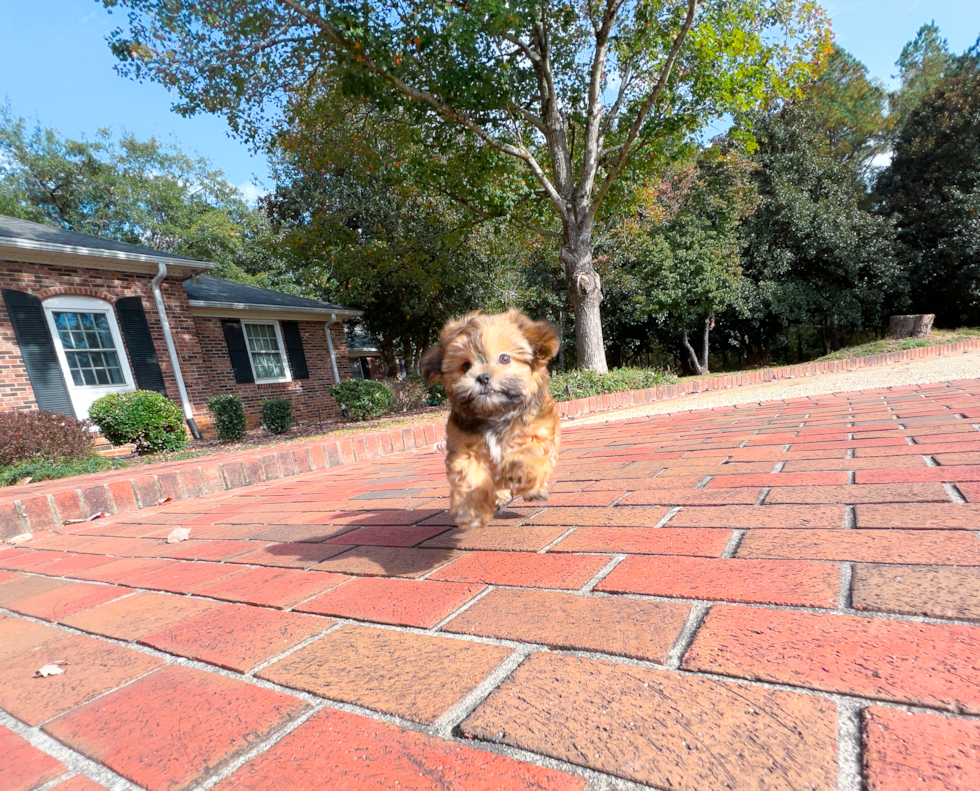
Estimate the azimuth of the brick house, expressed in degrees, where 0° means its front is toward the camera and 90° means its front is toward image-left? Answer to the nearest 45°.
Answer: approximately 315°

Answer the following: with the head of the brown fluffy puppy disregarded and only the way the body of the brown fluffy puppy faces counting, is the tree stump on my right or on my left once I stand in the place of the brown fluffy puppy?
on my left

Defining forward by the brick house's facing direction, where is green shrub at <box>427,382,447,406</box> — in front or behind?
in front

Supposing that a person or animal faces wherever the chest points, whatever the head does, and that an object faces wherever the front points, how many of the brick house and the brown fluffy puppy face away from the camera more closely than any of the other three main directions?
0

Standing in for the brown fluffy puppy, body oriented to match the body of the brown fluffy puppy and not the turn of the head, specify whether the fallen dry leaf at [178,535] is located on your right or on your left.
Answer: on your right

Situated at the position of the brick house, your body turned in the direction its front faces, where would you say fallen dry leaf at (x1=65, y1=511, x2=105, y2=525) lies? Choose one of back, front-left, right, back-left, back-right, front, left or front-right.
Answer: front-right

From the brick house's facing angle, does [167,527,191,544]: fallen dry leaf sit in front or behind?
in front

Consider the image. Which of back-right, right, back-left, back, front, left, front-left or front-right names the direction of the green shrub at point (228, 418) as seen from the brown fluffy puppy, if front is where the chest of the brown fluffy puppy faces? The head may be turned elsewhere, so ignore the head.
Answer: back-right

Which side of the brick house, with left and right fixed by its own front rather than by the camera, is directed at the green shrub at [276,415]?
front

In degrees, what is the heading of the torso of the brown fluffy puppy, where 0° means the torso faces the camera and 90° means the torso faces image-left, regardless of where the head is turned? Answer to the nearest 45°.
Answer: approximately 0°
